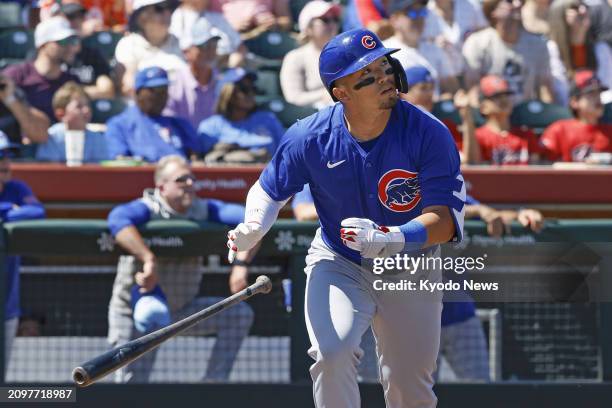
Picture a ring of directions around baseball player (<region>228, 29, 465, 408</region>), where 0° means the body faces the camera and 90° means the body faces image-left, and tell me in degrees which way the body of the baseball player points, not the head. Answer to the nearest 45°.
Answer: approximately 0°

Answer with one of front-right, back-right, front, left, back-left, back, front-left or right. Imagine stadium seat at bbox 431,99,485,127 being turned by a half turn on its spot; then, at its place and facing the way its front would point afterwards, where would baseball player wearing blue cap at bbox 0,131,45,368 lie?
back-left

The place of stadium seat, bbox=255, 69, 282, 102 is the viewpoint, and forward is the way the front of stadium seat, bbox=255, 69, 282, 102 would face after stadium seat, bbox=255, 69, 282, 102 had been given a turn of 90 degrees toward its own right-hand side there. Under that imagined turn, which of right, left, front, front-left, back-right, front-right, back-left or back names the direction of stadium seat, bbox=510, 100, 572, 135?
back

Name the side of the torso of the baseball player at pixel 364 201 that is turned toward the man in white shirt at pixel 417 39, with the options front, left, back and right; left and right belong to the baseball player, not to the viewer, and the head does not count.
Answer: back

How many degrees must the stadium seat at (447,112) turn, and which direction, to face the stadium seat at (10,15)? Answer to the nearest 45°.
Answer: approximately 90° to its right

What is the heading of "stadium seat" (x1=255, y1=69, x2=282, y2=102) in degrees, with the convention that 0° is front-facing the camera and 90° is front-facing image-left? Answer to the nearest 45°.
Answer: approximately 0°

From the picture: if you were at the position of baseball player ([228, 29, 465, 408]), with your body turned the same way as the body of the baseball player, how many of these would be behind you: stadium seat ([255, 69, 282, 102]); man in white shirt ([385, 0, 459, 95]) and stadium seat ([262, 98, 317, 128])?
3

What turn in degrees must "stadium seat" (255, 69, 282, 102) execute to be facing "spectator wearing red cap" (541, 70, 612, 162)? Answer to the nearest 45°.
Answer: approximately 90° to its left

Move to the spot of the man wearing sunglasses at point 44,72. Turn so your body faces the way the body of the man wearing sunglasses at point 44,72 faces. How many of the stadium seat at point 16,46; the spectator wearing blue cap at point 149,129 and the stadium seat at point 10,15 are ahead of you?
1

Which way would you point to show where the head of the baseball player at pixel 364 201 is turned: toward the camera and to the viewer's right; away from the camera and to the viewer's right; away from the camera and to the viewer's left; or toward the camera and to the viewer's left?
toward the camera and to the viewer's right

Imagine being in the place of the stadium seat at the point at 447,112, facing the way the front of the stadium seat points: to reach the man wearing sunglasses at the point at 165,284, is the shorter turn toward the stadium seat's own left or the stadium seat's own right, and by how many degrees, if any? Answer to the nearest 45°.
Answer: approximately 45° to the stadium seat's own right
